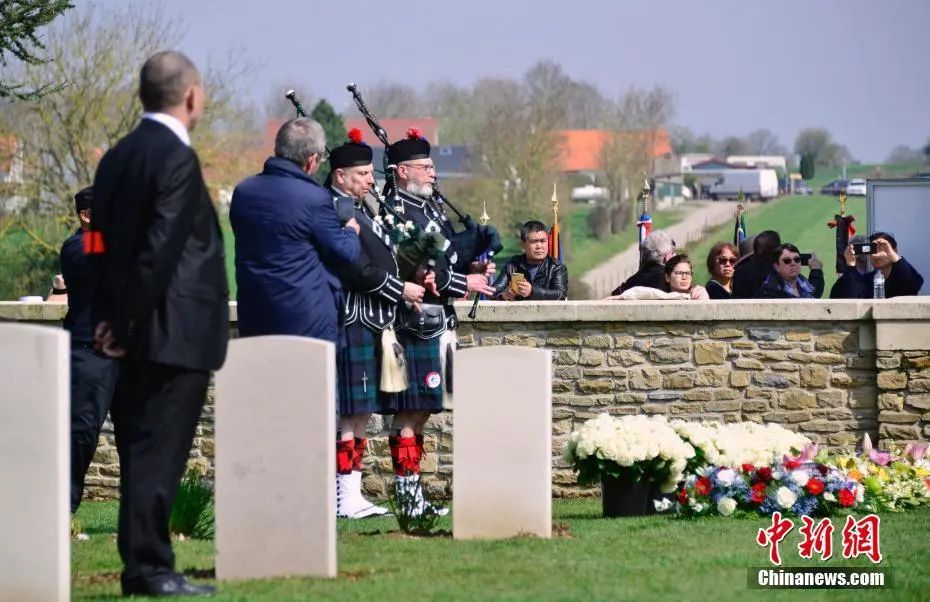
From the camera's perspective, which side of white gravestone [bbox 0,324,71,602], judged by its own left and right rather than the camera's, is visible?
back

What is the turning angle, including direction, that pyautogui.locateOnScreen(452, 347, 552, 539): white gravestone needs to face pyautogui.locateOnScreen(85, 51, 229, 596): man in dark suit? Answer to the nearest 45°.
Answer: approximately 135° to its left

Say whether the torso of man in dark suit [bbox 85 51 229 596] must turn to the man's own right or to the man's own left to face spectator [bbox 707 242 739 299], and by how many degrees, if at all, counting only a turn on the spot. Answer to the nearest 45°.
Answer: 0° — they already face them

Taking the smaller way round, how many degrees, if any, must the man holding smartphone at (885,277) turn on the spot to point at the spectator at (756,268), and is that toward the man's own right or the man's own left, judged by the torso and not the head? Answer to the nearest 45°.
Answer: approximately 45° to the man's own right

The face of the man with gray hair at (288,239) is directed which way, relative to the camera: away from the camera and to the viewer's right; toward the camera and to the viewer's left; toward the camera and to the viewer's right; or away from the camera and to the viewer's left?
away from the camera and to the viewer's right

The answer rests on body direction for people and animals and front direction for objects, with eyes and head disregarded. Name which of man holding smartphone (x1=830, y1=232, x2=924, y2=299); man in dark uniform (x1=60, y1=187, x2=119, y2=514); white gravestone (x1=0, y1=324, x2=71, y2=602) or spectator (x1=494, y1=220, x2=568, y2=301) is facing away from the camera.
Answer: the white gravestone

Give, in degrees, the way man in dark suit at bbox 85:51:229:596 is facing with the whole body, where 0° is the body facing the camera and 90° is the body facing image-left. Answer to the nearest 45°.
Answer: approximately 225°
